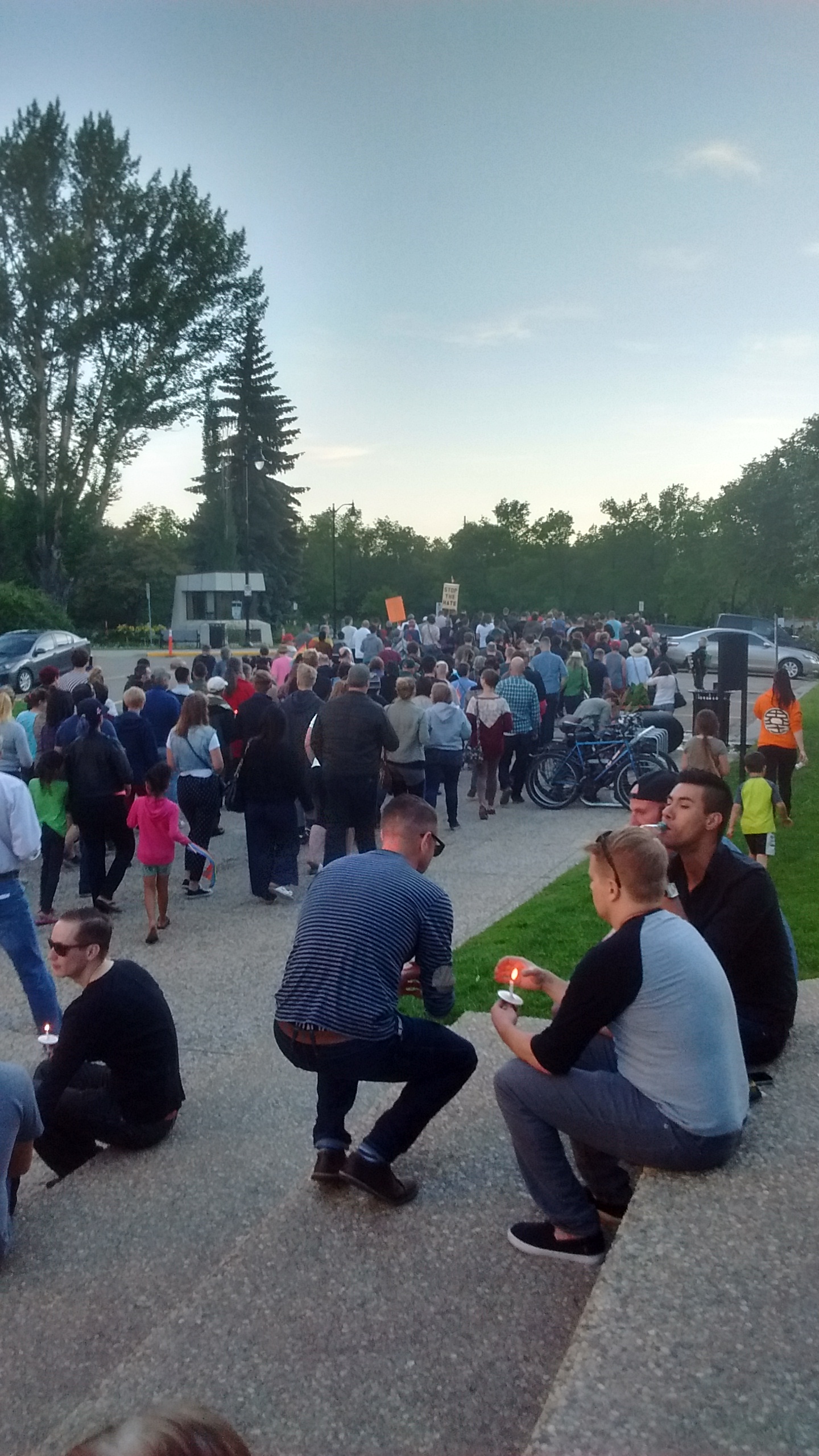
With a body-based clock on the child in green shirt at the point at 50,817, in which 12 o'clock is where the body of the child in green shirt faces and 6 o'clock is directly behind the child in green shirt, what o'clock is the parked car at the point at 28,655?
The parked car is roughly at 12 o'clock from the child in green shirt.

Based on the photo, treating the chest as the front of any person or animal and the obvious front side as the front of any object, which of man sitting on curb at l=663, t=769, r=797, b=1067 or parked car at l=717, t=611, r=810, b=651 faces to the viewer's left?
the man sitting on curb

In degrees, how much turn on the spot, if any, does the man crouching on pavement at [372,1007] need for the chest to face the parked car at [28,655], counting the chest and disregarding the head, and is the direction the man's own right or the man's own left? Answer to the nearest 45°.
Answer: approximately 45° to the man's own left

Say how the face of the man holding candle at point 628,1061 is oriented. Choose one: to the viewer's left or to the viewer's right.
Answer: to the viewer's left

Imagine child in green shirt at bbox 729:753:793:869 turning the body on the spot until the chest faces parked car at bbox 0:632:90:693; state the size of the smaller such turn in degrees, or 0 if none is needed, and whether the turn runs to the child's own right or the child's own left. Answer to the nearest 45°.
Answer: approximately 45° to the child's own left

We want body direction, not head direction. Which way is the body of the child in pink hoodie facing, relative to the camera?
away from the camera

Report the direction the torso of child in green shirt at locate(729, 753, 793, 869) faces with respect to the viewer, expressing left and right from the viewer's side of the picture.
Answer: facing away from the viewer

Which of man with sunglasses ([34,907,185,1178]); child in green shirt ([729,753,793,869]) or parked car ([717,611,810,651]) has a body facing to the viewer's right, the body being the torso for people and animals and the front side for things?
the parked car

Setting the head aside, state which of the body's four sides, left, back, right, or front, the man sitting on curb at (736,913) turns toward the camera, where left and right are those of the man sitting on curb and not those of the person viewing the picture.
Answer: left

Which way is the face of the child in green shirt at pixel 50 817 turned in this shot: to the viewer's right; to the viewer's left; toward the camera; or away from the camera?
away from the camera

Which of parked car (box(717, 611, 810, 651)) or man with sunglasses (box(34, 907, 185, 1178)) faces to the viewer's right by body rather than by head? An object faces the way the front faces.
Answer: the parked car

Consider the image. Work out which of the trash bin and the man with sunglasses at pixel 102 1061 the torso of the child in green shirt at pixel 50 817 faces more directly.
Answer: the trash bin

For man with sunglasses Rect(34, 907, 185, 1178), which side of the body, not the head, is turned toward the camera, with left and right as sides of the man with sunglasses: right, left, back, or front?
left

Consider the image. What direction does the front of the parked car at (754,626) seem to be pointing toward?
to the viewer's right
